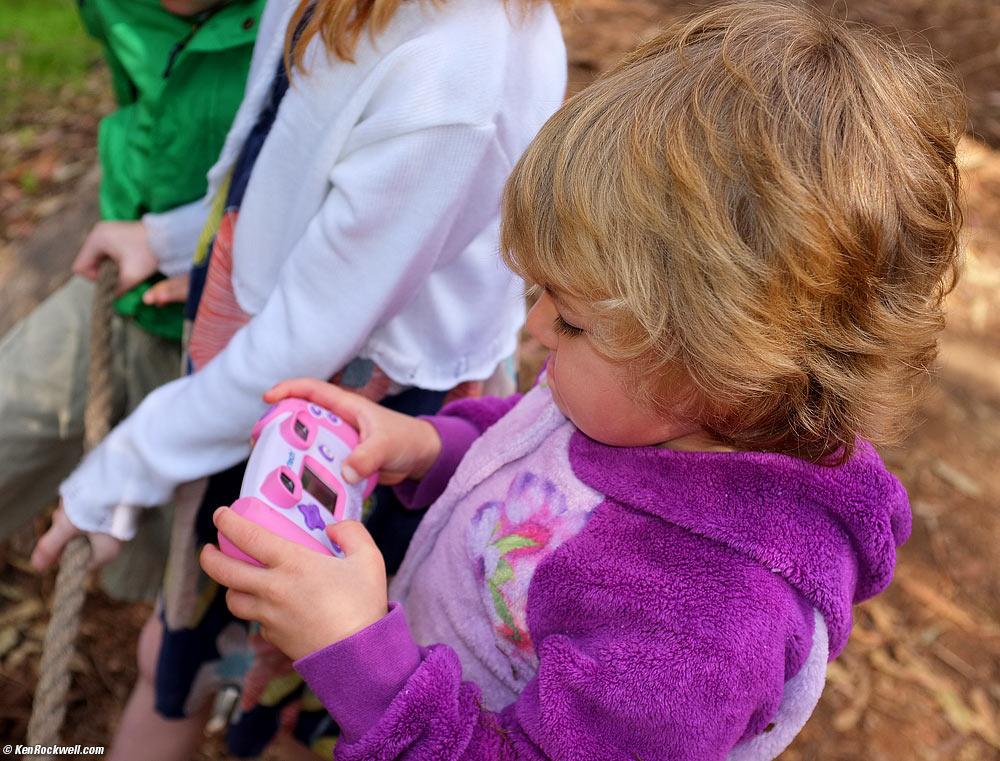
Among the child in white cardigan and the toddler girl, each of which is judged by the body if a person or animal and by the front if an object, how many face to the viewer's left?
2

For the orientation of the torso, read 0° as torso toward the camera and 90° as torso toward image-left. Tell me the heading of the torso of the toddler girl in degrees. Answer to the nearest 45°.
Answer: approximately 90°

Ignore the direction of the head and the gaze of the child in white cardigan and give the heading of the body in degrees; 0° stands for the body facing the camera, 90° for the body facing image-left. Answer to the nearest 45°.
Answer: approximately 90°

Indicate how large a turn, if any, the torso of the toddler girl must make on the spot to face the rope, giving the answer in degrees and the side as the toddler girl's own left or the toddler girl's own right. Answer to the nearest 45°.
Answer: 0° — they already face it

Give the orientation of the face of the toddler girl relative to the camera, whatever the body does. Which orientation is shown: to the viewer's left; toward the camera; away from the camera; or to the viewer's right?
to the viewer's left
